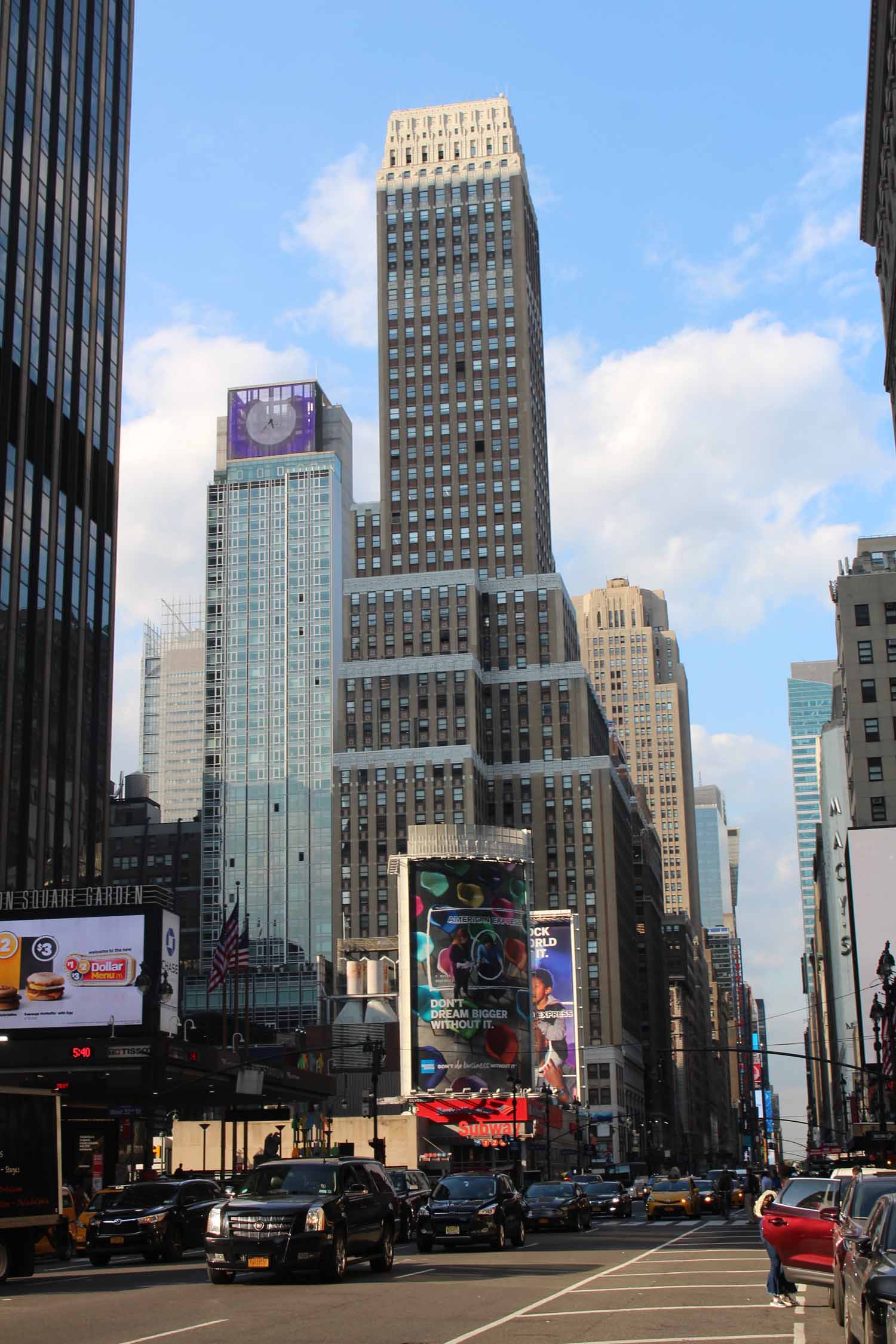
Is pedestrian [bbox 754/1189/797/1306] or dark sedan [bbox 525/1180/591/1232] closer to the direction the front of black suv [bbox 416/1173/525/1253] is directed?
the pedestrian

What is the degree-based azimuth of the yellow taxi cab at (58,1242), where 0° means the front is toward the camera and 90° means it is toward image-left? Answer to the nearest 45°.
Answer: approximately 45°

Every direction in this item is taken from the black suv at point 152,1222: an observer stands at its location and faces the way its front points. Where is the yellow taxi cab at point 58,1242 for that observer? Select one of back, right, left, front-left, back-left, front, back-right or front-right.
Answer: right

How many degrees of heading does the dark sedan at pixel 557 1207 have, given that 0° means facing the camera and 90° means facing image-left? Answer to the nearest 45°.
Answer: approximately 45°

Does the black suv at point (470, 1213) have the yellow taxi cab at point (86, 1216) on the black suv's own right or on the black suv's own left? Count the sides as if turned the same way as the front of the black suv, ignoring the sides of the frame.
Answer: on the black suv's own right

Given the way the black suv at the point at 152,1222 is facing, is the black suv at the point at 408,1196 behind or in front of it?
behind

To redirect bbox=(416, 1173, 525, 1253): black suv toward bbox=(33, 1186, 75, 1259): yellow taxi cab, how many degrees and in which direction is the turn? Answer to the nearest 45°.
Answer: approximately 45° to its right

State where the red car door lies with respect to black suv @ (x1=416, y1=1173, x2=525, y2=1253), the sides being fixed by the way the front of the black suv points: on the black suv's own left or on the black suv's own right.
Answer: on the black suv's own left

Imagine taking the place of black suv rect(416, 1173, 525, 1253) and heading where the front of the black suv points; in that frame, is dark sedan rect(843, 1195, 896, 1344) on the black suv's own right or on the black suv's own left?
on the black suv's own left

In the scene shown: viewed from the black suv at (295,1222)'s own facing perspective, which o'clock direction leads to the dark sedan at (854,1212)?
The dark sedan is roughly at 9 o'clock from the black suv.

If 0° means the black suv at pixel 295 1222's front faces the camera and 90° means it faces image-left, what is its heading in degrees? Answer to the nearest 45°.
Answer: approximately 45°

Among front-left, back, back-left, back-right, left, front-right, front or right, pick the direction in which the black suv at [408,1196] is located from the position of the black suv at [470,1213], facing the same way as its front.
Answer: back-right
